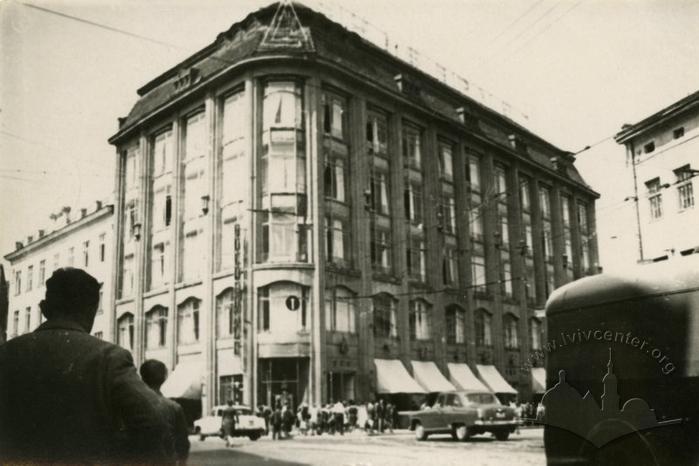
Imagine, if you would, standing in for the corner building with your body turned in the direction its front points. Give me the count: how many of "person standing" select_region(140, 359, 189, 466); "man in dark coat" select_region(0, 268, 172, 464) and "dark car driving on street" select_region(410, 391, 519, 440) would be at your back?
0

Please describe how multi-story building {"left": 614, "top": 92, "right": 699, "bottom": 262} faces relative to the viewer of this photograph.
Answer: facing the viewer and to the left of the viewer

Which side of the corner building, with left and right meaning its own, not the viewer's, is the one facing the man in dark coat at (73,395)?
front

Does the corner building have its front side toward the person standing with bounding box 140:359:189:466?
yes

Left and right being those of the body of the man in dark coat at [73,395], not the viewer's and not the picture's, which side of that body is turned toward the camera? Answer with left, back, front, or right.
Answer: back

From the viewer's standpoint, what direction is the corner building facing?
toward the camera

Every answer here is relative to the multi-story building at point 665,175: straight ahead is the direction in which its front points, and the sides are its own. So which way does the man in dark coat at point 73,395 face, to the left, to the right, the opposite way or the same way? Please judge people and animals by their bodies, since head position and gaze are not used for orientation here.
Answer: to the right

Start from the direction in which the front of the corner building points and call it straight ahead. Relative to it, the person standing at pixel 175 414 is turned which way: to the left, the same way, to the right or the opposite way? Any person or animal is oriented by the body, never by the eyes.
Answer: the opposite way

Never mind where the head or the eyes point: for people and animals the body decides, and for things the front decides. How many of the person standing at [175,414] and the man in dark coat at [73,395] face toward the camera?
0

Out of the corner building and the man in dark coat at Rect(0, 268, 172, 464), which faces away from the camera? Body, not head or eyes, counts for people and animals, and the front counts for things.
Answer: the man in dark coat

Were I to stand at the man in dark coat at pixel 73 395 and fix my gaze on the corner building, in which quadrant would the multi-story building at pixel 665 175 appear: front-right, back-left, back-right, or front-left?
front-right

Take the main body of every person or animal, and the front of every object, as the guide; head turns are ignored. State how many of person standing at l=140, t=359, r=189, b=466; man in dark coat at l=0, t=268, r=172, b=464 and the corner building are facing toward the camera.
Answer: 1

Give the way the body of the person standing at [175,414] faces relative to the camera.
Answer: away from the camera
